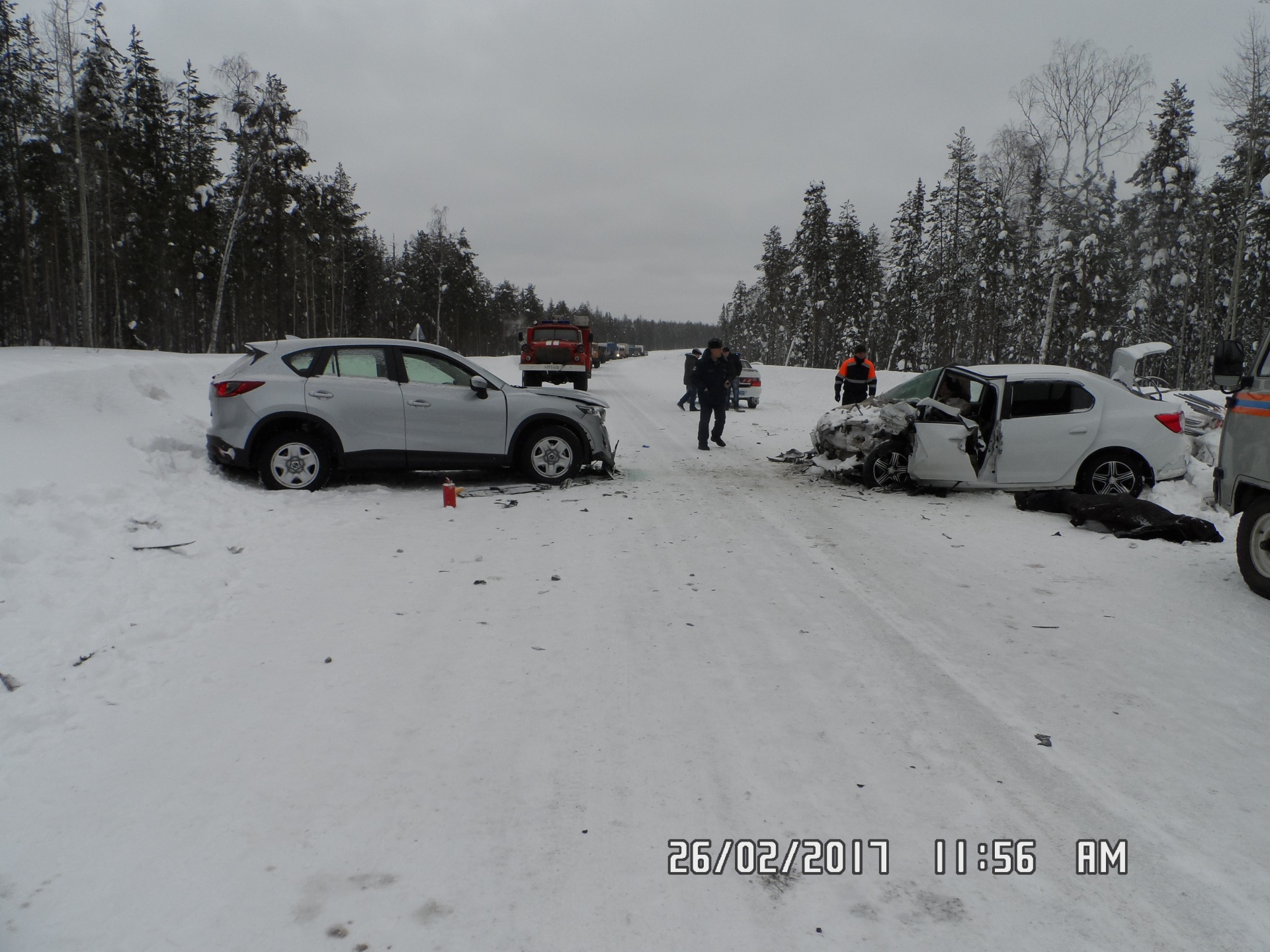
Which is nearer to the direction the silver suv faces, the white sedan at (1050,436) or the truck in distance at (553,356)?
the white sedan

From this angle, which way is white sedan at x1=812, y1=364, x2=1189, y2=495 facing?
to the viewer's left

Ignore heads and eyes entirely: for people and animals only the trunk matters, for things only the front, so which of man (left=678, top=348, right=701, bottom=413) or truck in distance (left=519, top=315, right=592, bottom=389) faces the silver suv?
the truck in distance

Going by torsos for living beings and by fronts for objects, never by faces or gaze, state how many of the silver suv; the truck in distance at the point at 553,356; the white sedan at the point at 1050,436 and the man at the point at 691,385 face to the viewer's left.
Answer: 1

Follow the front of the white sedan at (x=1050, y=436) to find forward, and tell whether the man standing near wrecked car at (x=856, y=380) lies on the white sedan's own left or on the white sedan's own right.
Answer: on the white sedan's own right

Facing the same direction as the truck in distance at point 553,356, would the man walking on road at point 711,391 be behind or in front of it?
in front

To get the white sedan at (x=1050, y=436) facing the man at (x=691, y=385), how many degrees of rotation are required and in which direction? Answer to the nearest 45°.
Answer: approximately 45° to its right

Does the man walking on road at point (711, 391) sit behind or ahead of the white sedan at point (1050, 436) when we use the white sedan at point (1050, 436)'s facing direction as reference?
ahead

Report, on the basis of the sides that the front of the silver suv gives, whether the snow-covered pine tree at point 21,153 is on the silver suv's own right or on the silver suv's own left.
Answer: on the silver suv's own left

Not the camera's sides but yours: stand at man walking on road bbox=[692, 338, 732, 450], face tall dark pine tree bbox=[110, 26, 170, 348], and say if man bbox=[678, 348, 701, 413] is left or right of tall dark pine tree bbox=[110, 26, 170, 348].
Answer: right

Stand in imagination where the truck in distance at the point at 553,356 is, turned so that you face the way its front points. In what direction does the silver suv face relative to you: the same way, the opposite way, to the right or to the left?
to the left

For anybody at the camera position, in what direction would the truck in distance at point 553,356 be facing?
facing the viewer

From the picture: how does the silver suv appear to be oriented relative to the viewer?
to the viewer's right

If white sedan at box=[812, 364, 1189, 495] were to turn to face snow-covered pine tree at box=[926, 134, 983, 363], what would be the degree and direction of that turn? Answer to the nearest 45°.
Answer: approximately 90° to its right
